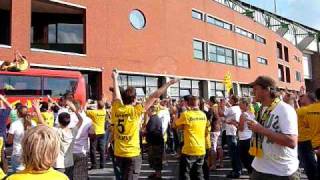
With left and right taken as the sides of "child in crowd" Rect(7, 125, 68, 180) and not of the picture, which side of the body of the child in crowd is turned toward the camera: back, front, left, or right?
back

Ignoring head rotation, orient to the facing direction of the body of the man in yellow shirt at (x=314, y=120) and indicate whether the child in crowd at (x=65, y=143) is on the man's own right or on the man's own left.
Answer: on the man's own left

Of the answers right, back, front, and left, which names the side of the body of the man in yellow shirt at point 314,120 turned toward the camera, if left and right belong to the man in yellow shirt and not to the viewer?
back

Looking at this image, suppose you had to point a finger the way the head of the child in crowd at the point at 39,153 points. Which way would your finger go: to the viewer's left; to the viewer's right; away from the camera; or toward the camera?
away from the camera

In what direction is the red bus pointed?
to the viewer's left

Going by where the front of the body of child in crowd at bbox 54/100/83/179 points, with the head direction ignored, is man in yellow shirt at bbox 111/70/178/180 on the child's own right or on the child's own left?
on the child's own right

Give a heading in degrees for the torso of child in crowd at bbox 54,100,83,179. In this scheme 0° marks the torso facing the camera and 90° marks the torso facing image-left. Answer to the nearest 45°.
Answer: approximately 180°
